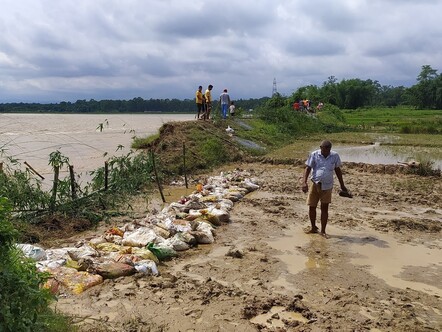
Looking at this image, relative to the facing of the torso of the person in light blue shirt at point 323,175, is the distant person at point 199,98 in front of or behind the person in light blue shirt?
behind

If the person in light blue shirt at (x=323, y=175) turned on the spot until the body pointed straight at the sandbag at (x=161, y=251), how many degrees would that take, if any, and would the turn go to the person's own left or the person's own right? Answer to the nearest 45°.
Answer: approximately 45° to the person's own right

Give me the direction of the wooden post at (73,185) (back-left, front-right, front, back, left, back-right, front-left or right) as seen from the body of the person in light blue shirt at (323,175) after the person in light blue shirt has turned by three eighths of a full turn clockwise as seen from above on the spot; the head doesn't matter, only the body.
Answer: front-left

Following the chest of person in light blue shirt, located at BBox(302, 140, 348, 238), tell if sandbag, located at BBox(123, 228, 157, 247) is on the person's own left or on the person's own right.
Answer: on the person's own right

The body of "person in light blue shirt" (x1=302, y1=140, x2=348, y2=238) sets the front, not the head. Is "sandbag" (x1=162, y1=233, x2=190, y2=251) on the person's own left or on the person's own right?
on the person's own right

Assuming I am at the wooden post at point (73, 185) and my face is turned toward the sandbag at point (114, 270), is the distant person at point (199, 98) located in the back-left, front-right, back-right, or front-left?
back-left

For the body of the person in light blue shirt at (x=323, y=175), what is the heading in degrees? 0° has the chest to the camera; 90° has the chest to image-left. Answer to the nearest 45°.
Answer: approximately 0°

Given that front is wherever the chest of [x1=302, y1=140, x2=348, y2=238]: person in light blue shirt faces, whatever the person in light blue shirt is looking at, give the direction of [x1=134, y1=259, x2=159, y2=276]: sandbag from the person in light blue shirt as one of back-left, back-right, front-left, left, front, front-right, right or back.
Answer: front-right

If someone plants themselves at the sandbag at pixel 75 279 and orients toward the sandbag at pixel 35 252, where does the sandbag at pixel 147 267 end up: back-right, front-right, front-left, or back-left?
back-right

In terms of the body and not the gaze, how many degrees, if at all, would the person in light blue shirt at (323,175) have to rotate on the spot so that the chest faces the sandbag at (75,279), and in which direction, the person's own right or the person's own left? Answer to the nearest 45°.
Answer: approximately 45° to the person's own right

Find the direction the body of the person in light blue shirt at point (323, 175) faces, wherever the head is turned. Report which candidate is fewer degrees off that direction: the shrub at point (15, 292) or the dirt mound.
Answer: the shrub

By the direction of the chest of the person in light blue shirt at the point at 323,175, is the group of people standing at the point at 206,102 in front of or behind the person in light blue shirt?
behind

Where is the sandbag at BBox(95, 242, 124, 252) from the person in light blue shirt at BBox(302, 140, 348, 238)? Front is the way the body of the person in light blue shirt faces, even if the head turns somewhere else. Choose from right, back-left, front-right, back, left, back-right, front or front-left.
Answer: front-right

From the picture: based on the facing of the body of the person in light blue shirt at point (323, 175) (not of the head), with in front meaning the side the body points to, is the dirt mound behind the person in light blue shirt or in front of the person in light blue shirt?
behind

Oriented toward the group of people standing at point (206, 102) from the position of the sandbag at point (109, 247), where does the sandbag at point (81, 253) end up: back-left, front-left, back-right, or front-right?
back-left
